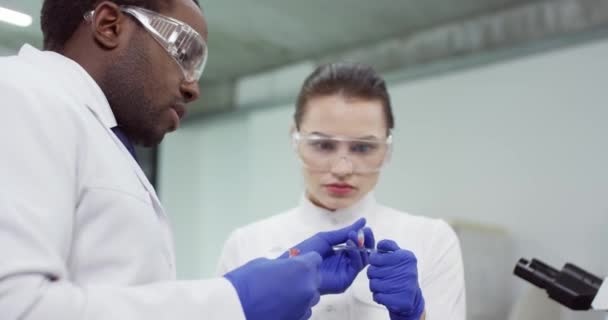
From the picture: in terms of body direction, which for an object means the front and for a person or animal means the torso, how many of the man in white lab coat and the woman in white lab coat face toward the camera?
1

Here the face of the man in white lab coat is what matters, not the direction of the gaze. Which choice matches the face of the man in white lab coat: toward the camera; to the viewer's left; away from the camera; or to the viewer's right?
to the viewer's right

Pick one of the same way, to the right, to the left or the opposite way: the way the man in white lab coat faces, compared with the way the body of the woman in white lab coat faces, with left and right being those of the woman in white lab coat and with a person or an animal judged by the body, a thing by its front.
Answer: to the left

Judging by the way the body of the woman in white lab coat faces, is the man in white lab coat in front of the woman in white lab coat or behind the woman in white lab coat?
in front

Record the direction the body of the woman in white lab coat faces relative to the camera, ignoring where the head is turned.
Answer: toward the camera

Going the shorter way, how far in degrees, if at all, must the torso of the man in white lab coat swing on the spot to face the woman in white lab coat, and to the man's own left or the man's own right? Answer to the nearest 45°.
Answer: approximately 45° to the man's own left

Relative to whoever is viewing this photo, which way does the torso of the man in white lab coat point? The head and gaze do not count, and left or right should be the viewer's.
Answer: facing to the right of the viewer
